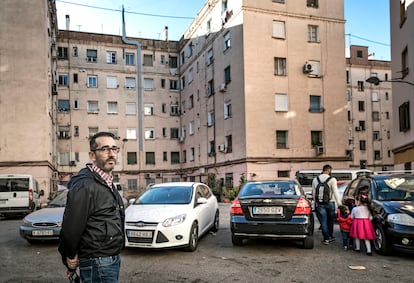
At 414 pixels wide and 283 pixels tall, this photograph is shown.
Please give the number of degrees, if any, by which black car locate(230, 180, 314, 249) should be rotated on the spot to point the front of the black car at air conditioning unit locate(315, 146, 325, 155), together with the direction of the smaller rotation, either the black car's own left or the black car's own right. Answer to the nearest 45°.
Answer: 0° — it already faces it

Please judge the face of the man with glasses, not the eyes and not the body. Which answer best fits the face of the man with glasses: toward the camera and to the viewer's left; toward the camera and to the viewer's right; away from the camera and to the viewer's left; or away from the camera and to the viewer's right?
toward the camera and to the viewer's right

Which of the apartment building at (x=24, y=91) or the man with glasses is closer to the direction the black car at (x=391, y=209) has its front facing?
the man with glasses

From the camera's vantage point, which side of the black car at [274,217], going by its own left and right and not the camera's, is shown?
back

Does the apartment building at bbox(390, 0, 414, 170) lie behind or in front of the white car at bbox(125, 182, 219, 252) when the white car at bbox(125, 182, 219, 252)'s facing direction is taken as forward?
behind

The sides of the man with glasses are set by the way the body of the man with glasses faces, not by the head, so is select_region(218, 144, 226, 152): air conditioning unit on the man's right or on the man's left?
on the man's left

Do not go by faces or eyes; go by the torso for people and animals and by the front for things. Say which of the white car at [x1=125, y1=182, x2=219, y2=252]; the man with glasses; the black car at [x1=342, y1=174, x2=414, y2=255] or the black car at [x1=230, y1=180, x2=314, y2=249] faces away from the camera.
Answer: the black car at [x1=230, y1=180, x2=314, y2=249]

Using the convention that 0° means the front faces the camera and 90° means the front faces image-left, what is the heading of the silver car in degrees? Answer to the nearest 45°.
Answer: approximately 45°

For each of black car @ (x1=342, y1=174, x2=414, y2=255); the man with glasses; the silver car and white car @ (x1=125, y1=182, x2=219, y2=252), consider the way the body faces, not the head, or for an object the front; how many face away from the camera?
0

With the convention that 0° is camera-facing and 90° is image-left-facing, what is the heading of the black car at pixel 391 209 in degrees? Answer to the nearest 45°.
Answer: approximately 315°

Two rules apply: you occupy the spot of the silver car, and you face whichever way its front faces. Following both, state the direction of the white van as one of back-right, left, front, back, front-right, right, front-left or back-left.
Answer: back-right

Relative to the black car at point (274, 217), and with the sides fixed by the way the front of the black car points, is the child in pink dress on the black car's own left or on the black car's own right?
on the black car's own right

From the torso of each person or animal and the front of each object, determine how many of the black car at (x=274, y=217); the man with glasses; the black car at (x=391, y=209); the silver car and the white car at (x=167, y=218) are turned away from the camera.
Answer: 1

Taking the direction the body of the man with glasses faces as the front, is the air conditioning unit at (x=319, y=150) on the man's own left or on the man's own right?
on the man's own left
